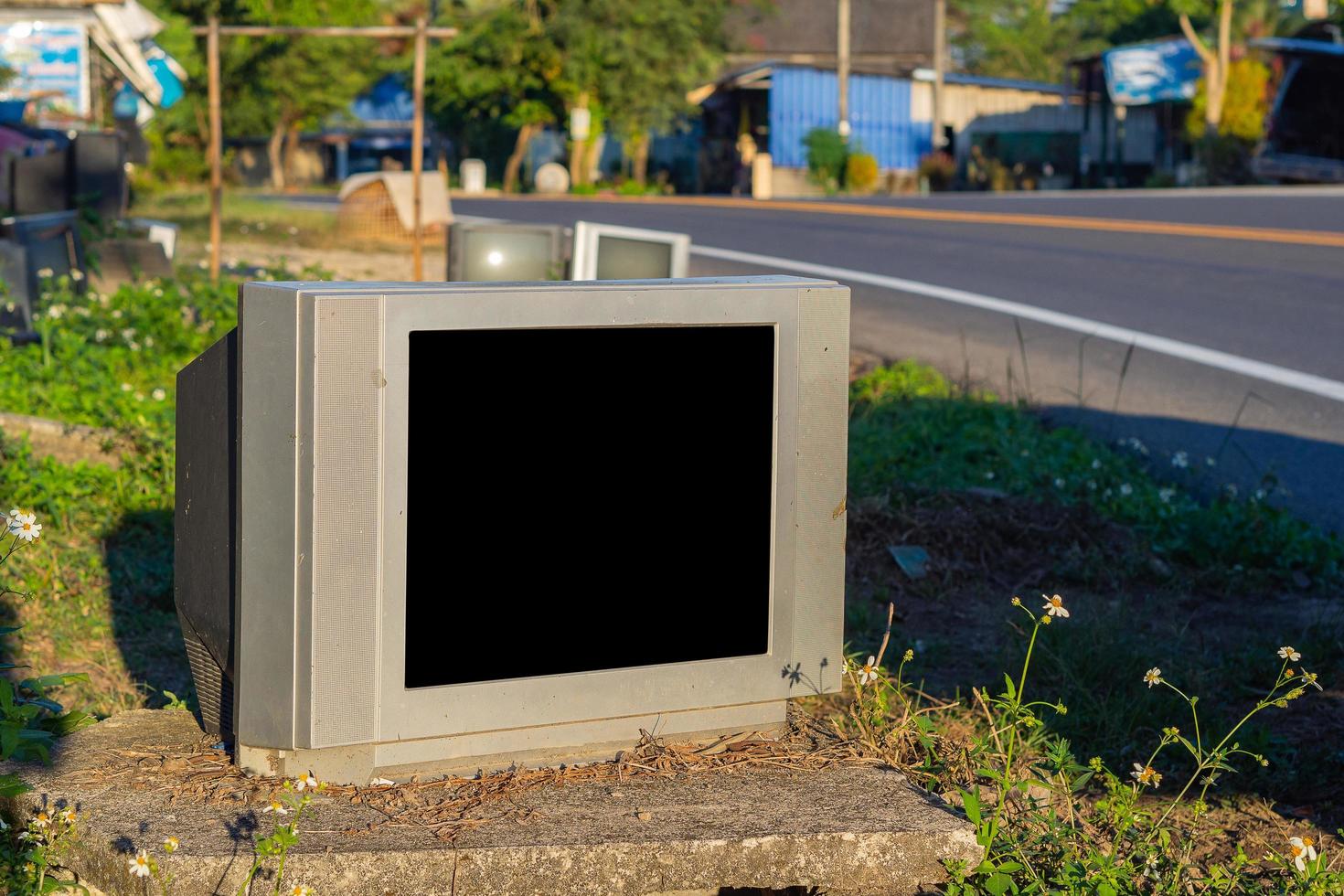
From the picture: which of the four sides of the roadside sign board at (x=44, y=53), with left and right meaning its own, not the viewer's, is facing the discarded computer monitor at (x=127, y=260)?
front

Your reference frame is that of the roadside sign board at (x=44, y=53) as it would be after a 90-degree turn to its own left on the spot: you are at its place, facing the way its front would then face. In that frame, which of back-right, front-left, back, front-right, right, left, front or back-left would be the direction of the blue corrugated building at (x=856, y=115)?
front-left

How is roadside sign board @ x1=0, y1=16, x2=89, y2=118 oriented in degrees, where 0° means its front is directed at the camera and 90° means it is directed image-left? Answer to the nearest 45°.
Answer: approximately 0°

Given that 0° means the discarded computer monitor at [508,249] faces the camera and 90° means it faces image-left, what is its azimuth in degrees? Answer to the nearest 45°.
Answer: approximately 0°

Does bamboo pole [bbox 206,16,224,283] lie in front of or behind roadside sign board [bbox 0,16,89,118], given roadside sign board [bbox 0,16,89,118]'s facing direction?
in front

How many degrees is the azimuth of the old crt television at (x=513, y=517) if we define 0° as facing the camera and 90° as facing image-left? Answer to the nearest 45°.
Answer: approximately 315°

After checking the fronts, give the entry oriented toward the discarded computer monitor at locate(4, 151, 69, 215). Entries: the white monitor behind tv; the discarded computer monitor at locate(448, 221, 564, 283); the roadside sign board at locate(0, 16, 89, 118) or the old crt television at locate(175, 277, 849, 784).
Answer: the roadside sign board

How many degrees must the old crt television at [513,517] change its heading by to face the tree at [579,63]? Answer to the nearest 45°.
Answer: approximately 135° to its left

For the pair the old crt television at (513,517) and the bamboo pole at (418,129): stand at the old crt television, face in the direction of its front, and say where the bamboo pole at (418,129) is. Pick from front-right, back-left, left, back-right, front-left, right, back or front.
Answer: back-left
